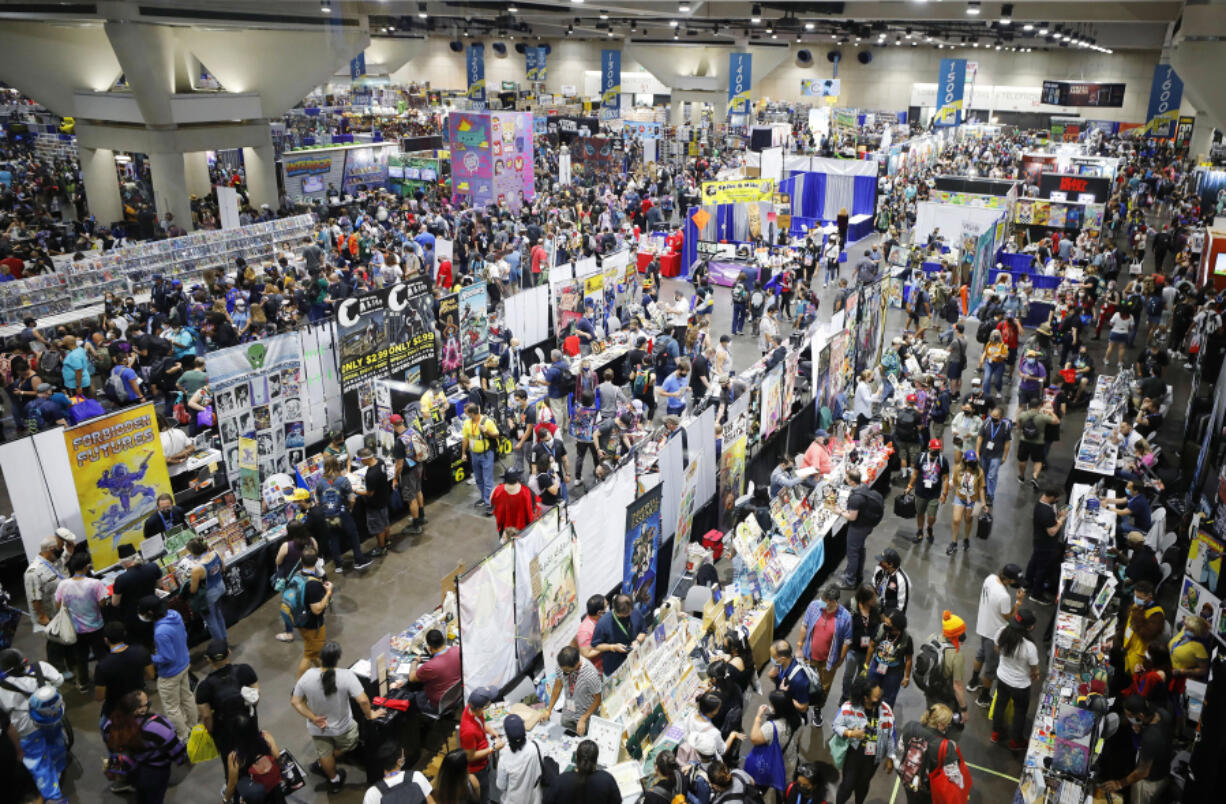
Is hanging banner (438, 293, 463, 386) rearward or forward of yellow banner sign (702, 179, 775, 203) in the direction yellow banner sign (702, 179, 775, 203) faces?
forward

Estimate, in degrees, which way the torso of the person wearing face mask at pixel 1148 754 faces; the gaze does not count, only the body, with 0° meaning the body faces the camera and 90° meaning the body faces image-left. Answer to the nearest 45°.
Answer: approximately 90°

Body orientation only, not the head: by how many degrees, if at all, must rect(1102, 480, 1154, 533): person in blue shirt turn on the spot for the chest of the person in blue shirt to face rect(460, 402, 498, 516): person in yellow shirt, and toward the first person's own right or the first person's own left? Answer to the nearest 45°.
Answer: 0° — they already face them

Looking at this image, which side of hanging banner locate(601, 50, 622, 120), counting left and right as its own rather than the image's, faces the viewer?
front

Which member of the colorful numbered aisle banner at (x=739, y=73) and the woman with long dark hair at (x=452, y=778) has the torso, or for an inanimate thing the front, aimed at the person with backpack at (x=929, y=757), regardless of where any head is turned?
the colorful numbered aisle banner

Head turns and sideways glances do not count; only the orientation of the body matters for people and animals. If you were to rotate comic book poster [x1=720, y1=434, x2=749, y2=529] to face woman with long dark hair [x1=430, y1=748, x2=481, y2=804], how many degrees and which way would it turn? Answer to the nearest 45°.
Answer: approximately 45° to its right

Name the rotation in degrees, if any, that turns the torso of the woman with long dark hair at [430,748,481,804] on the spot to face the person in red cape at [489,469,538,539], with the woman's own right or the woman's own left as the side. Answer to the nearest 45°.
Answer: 0° — they already face them

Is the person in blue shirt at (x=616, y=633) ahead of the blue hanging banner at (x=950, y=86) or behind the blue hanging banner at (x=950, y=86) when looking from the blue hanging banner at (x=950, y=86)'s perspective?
ahead

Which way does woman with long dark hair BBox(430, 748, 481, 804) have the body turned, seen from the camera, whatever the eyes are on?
away from the camera

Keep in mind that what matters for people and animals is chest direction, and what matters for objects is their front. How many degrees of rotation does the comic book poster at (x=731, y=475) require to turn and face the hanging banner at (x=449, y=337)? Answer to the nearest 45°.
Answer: approximately 180°

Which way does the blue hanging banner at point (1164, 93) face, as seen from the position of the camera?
facing the viewer

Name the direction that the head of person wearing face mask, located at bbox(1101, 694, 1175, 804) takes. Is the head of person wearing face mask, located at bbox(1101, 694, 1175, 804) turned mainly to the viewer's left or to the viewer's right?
to the viewer's left

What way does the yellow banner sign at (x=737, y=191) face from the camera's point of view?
toward the camera

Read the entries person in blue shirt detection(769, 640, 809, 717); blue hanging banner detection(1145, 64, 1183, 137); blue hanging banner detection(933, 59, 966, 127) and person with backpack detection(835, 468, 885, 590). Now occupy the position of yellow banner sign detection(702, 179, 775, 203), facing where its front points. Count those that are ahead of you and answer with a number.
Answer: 2

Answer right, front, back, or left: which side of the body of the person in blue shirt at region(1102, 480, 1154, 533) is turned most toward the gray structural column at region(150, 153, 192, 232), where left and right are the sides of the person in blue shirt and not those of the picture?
front

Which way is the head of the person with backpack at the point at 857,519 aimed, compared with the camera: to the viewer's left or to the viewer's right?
to the viewer's left

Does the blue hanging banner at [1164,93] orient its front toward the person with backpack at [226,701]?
yes

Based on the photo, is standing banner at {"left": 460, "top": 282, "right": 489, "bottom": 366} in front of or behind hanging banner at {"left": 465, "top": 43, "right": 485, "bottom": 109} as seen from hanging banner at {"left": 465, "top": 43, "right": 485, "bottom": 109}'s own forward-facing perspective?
in front
